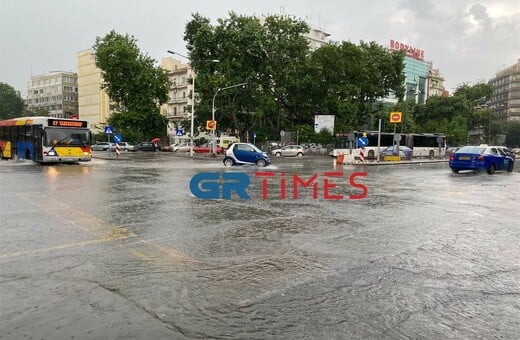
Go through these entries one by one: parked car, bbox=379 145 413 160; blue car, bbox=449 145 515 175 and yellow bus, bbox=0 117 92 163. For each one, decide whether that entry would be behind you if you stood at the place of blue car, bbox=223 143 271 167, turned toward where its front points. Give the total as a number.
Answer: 1

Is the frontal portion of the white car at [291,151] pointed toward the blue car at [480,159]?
no

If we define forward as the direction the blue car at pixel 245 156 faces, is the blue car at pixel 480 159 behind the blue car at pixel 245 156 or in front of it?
in front

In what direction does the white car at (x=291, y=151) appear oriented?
to the viewer's left

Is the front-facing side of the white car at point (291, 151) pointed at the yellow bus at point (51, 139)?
no

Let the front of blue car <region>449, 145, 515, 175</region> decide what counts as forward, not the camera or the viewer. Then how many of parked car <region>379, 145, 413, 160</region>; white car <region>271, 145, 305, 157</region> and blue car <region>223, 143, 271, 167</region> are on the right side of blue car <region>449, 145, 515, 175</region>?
0

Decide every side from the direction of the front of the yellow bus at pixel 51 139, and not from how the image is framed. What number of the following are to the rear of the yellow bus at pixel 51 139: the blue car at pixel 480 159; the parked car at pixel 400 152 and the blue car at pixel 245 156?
0

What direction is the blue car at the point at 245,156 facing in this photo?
to the viewer's right

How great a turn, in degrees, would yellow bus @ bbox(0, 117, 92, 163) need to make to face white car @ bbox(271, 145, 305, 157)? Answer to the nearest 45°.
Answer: approximately 90° to its left

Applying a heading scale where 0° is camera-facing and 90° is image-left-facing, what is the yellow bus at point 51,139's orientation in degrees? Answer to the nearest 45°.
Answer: approximately 315°

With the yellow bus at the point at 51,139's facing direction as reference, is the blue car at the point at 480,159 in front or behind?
in front

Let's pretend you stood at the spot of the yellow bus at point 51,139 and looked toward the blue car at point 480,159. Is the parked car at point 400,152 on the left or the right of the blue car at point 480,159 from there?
left

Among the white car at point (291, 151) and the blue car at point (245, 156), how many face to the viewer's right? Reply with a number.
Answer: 1

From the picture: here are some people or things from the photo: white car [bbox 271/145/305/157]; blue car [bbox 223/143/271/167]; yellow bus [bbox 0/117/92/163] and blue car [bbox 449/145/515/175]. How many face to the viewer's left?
1

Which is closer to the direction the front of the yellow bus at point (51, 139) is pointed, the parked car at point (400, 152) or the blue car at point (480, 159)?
the blue car
